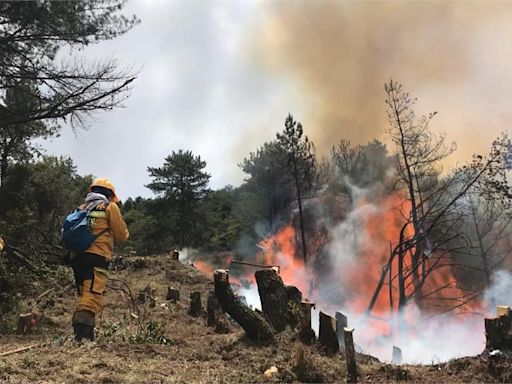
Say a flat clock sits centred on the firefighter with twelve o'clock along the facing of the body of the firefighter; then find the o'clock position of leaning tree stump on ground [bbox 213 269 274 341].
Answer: The leaning tree stump on ground is roughly at 2 o'clock from the firefighter.

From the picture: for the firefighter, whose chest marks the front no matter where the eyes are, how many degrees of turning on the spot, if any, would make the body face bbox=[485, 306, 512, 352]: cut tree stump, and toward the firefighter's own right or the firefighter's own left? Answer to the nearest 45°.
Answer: approximately 90° to the firefighter's own right

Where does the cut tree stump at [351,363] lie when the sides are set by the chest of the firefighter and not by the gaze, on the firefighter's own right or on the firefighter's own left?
on the firefighter's own right

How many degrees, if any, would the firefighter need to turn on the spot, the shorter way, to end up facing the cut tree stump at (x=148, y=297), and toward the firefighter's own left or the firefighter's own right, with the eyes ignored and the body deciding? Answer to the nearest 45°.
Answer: approximately 45° to the firefighter's own left

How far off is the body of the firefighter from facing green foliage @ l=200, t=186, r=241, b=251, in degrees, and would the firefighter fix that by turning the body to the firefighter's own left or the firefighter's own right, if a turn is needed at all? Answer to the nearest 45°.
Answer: approximately 45° to the firefighter's own left

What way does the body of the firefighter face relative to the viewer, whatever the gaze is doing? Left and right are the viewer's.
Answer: facing away from the viewer and to the right of the viewer
